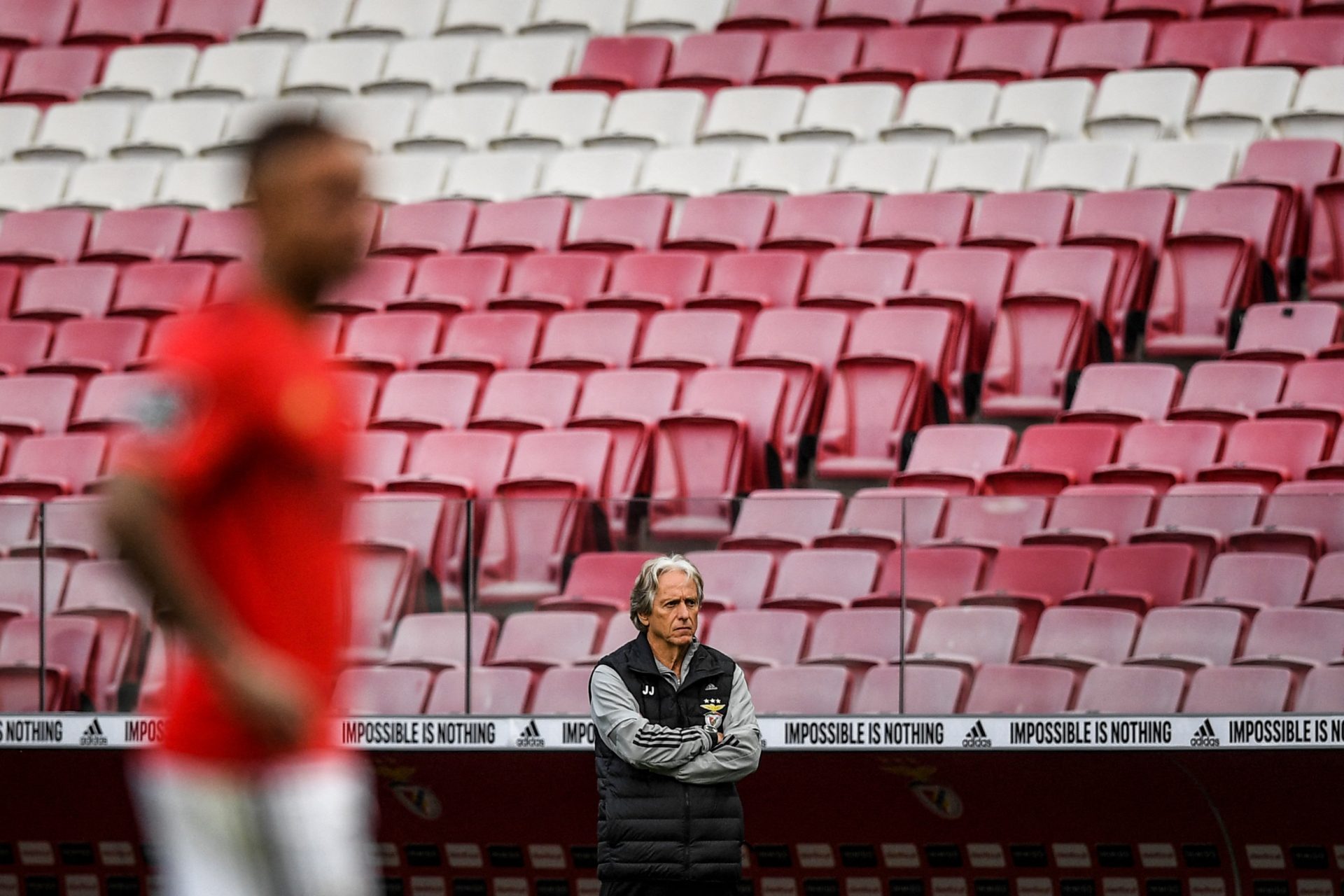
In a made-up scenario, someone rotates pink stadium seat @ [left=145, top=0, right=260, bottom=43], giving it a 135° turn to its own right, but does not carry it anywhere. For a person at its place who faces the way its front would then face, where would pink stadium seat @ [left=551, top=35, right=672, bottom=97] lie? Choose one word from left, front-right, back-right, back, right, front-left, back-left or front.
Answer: back-right

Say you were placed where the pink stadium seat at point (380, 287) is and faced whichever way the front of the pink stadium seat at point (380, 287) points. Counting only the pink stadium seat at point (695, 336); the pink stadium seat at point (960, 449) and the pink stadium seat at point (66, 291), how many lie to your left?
2

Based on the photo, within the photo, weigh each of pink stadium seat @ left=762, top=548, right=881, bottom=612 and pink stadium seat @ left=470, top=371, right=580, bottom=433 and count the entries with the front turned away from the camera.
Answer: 0

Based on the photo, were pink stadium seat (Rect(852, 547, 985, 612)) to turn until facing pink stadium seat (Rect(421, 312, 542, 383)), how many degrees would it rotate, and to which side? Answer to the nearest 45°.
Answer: approximately 90° to its right

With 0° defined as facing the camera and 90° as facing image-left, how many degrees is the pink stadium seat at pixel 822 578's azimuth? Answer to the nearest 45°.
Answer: approximately 45°

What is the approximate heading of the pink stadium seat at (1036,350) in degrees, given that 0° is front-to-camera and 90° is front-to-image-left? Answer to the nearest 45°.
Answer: approximately 45°

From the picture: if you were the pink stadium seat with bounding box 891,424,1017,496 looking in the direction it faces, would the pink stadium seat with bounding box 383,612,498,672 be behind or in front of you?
in front

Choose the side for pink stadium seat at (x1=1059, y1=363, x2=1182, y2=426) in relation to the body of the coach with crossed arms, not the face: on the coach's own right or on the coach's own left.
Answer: on the coach's own left

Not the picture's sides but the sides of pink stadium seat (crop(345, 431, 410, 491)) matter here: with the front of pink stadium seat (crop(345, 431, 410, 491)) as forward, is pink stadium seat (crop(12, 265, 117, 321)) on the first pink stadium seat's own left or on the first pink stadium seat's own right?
on the first pink stadium seat's own right

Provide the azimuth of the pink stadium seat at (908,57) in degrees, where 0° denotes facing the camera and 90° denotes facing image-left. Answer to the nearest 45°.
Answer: approximately 45°

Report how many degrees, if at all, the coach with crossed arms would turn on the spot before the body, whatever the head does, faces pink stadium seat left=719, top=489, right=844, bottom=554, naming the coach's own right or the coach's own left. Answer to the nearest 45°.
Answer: approximately 135° to the coach's own left
